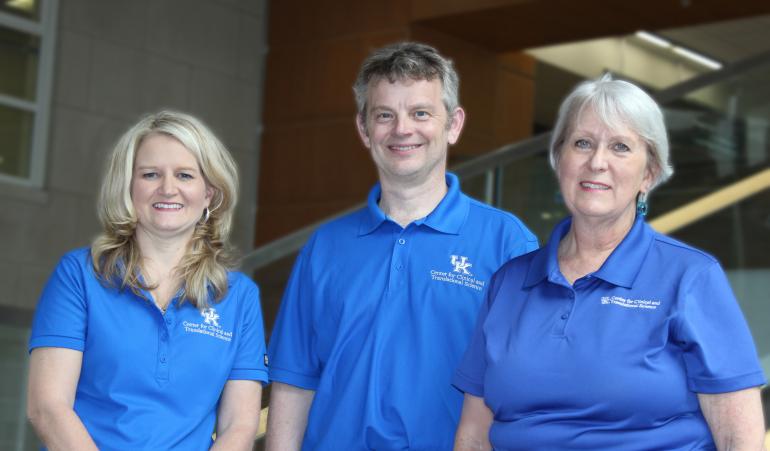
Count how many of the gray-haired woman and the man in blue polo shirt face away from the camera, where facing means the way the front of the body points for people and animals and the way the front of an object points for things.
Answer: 0

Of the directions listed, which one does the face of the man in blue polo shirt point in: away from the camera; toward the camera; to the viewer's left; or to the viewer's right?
toward the camera

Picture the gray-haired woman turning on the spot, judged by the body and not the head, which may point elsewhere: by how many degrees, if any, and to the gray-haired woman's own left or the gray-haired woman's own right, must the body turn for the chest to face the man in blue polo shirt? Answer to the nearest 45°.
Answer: approximately 90° to the gray-haired woman's own right

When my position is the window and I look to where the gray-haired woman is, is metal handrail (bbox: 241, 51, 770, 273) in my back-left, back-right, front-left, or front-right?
front-left

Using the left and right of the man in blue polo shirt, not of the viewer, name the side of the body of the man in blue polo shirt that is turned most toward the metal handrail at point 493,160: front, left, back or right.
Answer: back

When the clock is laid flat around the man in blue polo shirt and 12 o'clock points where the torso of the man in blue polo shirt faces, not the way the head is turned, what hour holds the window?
The window is roughly at 5 o'clock from the man in blue polo shirt.

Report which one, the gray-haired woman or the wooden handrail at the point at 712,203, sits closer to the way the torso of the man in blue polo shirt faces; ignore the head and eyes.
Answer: the gray-haired woman

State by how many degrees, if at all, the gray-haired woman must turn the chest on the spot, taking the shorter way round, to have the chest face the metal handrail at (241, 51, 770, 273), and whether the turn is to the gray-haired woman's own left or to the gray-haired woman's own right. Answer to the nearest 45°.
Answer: approximately 135° to the gray-haired woman's own right

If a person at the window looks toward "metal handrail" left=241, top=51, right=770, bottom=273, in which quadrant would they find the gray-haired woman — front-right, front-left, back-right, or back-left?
front-right

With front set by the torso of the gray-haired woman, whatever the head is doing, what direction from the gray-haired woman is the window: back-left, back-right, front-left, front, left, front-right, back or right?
right

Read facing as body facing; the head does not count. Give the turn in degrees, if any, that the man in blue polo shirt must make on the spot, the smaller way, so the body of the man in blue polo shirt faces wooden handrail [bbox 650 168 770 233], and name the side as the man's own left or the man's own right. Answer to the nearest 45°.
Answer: approximately 135° to the man's own left

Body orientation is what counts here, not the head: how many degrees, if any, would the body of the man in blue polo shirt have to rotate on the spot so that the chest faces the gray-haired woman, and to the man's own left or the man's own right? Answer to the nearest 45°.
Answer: approximately 45° to the man's own left

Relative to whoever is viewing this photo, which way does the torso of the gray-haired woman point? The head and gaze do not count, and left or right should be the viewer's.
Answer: facing the viewer and to the left of the viewer

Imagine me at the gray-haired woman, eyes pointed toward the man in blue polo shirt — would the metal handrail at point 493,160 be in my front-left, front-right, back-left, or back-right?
front-right

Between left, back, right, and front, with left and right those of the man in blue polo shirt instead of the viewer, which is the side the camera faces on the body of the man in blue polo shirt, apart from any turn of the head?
front
